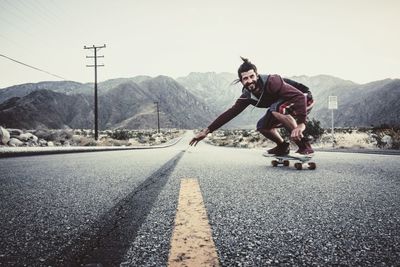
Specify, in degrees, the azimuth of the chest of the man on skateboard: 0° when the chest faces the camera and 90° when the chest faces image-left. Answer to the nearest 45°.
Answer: approximately 45°

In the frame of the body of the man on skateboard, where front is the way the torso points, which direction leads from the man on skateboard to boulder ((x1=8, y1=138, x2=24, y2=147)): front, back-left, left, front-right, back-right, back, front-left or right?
right

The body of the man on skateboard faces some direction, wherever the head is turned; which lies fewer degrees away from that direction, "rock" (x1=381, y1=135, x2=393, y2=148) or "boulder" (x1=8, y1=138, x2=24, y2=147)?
the boulder

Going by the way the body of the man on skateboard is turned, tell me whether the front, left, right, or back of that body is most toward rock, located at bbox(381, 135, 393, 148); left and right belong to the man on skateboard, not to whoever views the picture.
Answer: back

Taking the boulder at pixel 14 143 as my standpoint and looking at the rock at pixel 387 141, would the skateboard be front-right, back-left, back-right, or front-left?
front-right

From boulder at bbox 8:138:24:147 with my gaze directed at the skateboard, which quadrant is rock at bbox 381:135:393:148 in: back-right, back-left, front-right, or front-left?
front-left
